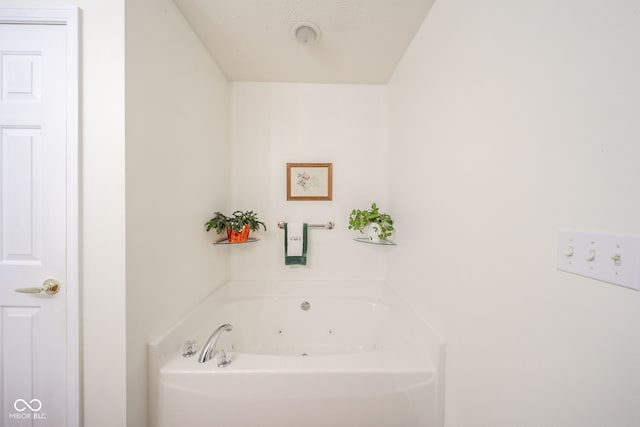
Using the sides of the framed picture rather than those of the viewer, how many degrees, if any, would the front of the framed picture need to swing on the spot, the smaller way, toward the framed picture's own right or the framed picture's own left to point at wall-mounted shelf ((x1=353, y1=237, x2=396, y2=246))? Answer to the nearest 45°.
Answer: approximately 90° to the framed picture's own left

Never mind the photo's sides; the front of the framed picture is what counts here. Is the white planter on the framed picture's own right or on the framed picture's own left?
on the framed picture's own left

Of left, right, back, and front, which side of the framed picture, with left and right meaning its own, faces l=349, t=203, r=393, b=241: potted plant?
left

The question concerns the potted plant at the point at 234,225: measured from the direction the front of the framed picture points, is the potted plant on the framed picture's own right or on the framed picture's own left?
on the framed picture's own right

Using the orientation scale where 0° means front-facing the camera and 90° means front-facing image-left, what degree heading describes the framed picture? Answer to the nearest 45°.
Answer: approximately 0°

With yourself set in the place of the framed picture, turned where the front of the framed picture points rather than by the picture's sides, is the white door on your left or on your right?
on your right

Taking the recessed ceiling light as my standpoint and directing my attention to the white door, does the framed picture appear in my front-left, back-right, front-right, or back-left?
back-right

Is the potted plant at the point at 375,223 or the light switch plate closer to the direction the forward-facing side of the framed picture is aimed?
the light switch plate
